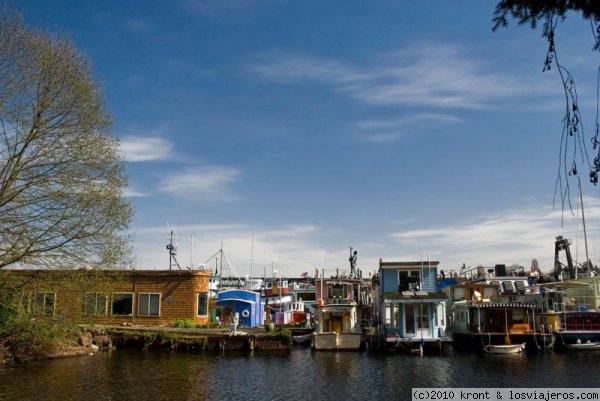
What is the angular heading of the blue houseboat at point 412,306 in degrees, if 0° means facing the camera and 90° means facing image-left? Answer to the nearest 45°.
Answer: approximately 0°

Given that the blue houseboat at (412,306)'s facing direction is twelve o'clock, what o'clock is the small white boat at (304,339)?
The small white boat is roughly at 4 o'clock from the blue houseboat.

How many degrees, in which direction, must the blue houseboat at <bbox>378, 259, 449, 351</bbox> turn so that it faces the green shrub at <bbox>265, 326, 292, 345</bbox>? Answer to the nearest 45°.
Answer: approximately 90° to its right

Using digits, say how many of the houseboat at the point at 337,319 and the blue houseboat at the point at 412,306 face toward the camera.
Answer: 2

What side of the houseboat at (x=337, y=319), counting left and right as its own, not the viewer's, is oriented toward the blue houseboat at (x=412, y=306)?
left

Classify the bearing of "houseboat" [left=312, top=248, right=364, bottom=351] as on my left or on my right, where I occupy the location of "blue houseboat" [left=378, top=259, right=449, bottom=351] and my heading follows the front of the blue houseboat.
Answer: on my right

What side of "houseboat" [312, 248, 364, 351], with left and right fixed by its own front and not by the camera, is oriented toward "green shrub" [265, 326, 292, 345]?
right

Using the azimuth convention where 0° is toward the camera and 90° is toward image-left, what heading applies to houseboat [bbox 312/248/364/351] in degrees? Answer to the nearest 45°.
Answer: approximately 0°

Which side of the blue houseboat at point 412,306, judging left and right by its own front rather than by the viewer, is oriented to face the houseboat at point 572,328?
left

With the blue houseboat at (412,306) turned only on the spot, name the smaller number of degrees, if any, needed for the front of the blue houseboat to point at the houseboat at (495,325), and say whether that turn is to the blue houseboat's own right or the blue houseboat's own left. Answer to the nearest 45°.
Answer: approximately 135° to the blue houseboat's own left

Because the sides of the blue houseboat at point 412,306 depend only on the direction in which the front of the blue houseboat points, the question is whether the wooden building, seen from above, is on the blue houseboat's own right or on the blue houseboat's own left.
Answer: on the blue houseboat's own right

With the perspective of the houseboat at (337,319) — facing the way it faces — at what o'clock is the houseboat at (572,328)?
the houseboat at (572,328) is roughly at 9 o'clock from the houseboat at (337,319).
